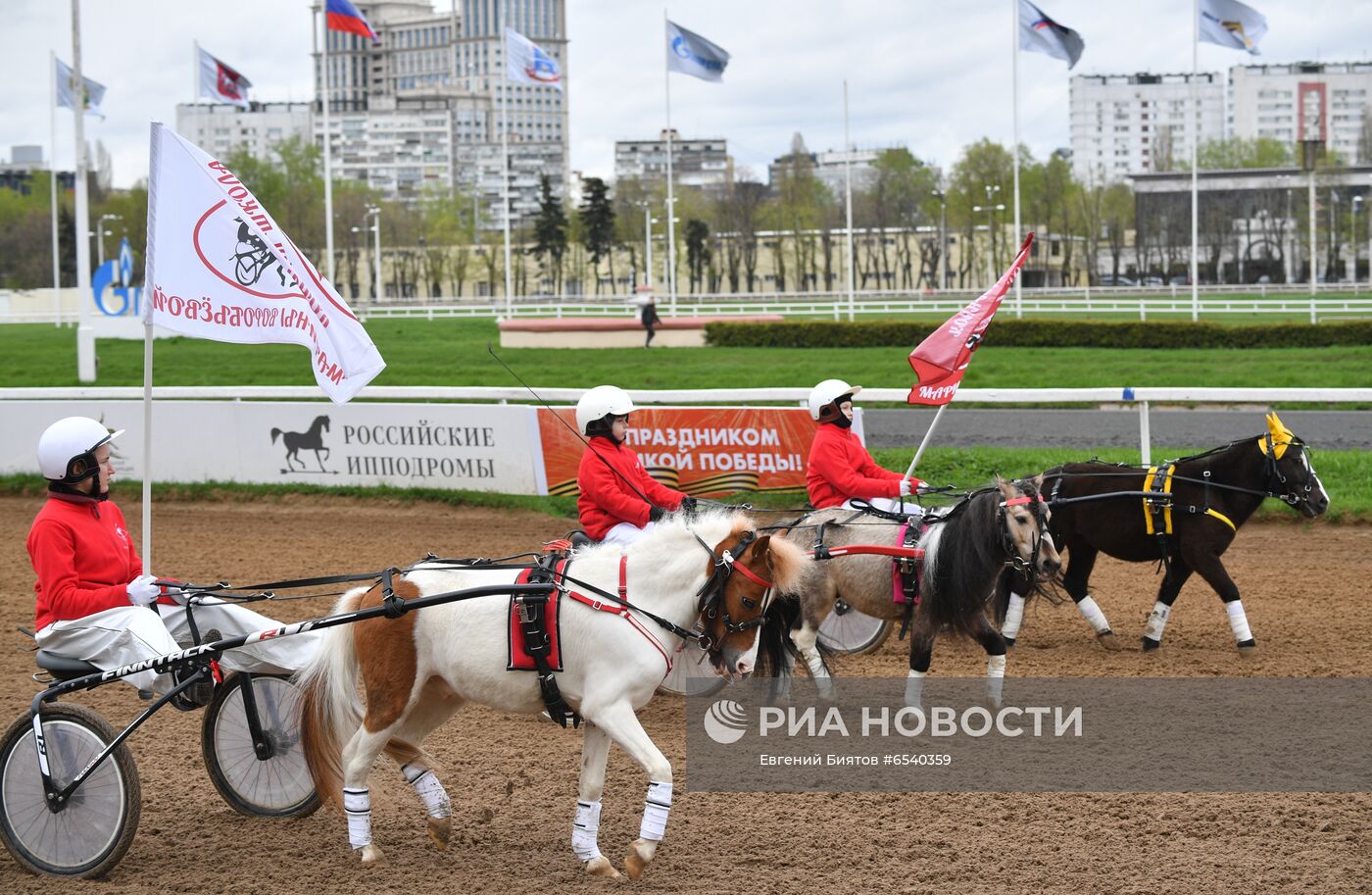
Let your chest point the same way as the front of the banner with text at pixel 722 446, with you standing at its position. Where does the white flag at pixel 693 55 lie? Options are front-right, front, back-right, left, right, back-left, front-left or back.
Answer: back

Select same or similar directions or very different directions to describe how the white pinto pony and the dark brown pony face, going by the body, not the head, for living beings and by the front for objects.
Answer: same or similar directions

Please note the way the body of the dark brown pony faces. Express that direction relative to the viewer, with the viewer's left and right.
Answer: facing to the right of the viewer

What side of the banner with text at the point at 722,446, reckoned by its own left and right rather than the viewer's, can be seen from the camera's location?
front

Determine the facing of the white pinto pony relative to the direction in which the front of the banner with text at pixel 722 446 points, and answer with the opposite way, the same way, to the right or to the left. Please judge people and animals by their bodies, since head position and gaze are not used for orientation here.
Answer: to the left

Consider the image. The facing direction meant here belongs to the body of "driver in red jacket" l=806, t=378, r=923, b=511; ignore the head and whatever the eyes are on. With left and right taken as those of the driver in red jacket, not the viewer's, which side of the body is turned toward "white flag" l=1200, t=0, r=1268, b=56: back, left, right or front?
left

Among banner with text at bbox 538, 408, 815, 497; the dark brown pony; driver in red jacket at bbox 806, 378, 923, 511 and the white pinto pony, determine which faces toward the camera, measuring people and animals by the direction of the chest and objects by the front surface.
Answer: the banner with text

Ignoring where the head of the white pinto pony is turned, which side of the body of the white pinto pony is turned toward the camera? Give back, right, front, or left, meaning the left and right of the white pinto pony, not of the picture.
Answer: right

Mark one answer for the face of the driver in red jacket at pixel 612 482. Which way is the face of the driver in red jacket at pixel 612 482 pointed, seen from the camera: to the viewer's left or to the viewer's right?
to the viewer's right

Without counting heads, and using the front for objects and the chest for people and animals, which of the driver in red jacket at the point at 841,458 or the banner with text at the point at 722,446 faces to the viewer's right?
the driver in red jacket

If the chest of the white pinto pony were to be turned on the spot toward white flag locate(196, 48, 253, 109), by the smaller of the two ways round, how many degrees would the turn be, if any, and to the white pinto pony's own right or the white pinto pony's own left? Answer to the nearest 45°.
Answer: approximately 90° to the white pinto pony's own left

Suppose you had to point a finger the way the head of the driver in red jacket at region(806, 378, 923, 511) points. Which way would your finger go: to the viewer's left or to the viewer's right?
to the viewer's right

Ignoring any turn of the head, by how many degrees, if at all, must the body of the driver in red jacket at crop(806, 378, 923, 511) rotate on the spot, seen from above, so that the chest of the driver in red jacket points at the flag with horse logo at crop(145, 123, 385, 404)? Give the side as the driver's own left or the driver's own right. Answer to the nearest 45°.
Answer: approximately 135° to the driver's own right

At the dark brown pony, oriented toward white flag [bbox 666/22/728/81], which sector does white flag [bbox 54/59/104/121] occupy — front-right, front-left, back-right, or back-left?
front-left
